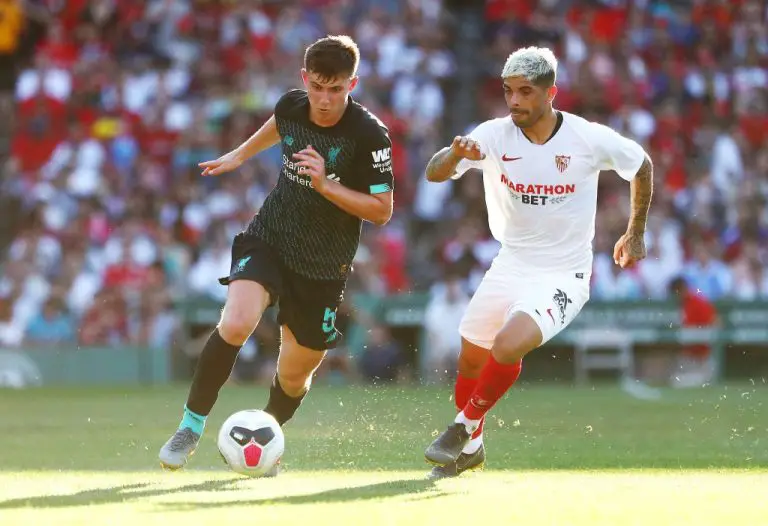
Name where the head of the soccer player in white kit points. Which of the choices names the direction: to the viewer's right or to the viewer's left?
to the viewer's left

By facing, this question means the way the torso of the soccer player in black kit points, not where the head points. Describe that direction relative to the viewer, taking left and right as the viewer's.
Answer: facing the viewer and to the left of the viewer

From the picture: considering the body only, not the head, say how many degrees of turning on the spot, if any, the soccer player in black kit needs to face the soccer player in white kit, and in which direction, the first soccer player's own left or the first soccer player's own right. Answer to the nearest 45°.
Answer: approximately 135° to the first soccer player's own left
